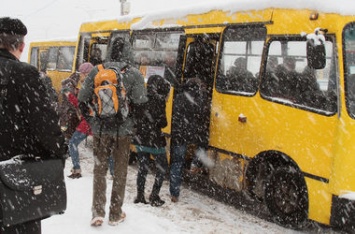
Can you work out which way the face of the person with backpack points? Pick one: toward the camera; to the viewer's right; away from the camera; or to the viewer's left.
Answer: away from the camera

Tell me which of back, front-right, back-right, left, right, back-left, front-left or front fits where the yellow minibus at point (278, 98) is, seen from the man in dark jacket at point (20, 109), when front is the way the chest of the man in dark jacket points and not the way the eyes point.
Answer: front-right

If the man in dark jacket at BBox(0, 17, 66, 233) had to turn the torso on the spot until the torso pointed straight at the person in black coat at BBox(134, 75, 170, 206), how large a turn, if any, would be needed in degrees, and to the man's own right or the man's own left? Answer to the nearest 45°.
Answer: approximately 45° to the man's own right

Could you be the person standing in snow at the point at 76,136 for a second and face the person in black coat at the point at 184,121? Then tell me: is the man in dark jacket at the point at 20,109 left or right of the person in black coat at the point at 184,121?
right

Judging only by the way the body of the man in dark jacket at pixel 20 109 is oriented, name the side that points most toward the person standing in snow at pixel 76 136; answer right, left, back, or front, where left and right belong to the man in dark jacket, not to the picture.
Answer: front

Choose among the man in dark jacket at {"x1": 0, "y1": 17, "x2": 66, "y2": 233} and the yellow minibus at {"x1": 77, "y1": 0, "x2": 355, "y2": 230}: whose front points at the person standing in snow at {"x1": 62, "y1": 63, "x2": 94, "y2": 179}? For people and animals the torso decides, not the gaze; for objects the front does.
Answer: the man in dark jacket

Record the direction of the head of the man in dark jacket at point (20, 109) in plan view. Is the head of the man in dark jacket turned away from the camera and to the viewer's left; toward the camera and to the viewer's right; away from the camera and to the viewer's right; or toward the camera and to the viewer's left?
away from the camera and to the viewer's right

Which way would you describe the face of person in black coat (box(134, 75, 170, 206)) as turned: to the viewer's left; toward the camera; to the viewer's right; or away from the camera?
away from the camera

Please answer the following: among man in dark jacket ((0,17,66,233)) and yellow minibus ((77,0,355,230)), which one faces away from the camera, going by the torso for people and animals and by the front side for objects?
the man in dark jacket

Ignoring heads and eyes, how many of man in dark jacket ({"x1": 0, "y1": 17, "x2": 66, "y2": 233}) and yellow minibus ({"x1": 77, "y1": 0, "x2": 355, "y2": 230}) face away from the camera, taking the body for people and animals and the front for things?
1

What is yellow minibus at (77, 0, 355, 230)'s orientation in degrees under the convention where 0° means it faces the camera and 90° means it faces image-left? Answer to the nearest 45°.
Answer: approximately 315°

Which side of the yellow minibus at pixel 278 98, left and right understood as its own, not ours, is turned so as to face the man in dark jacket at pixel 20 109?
right

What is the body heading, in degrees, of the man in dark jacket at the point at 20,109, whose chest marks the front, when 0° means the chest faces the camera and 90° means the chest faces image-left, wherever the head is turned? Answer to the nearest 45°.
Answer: approximately 180°
